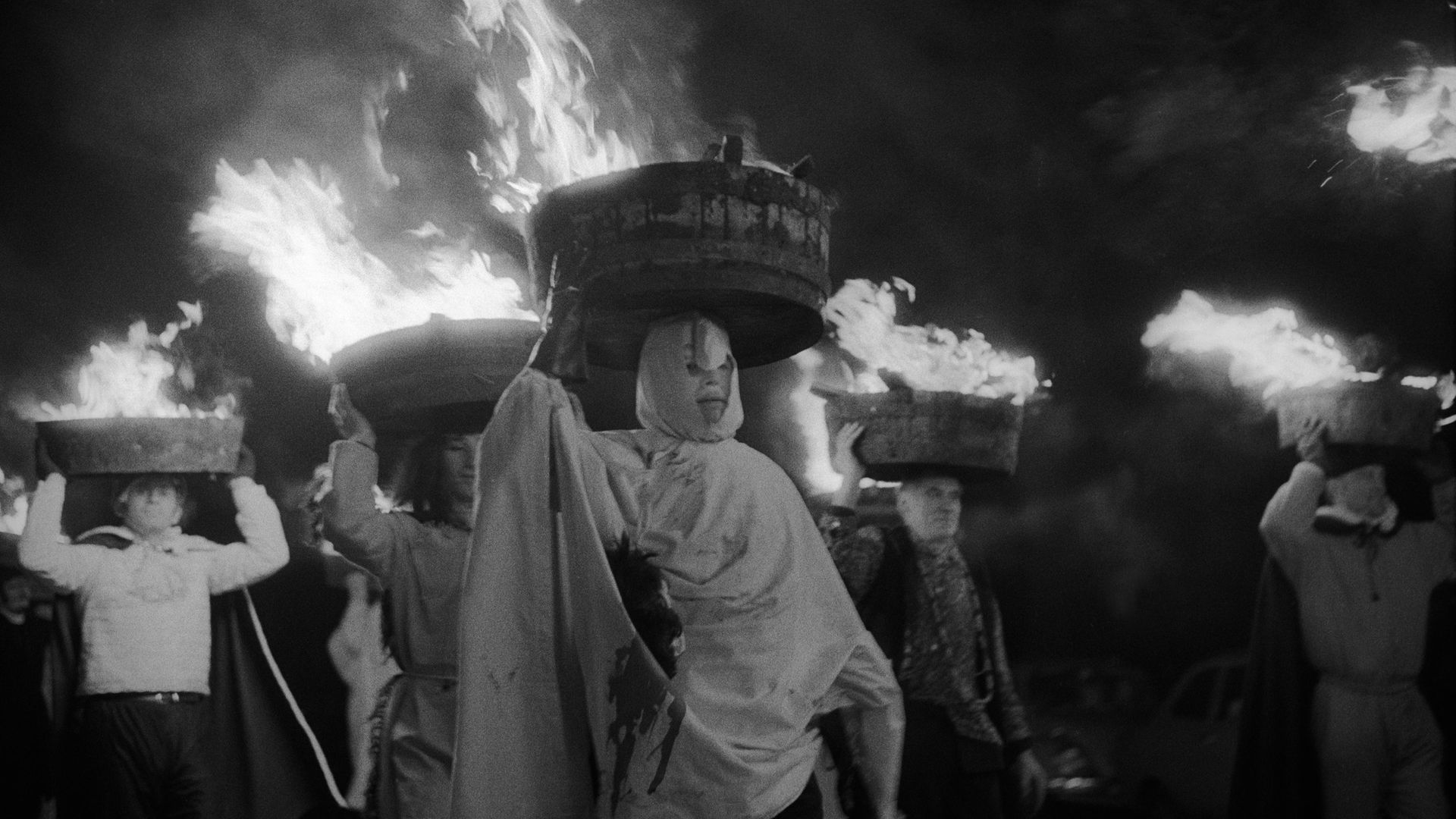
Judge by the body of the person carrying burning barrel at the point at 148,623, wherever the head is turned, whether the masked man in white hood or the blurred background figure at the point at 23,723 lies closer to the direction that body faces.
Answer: the masked man in white hood

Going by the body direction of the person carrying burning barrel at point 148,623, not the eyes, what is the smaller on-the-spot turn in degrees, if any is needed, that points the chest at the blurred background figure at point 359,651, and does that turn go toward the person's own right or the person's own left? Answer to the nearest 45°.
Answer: approximately 135° to the person's own left

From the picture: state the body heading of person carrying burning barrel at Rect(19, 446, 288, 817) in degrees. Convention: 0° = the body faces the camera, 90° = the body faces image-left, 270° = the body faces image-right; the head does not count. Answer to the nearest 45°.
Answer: approximately 0°
